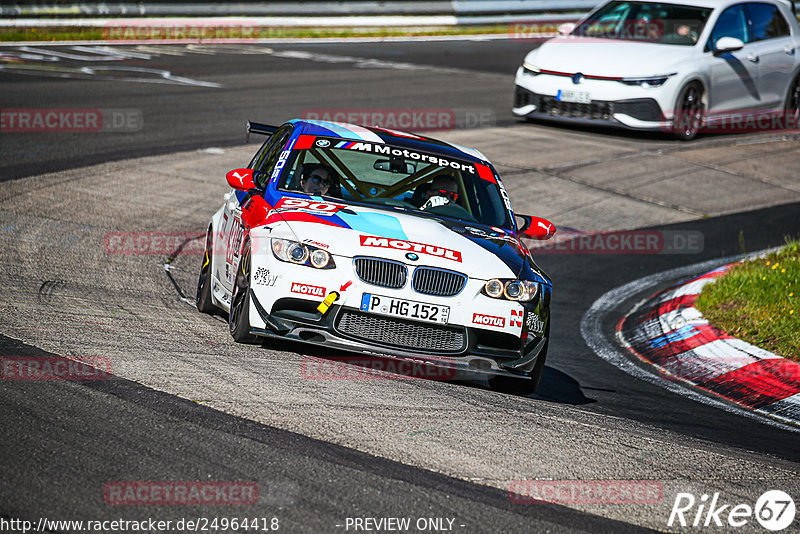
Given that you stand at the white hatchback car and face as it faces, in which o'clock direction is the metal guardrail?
The metal guardrail is roughly at 3 o'clock from the white hatchback car.

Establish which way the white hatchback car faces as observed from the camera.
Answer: facing the viewer and to the left of the viewer

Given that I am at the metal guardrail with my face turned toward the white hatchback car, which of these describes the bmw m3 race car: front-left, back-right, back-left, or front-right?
front-right

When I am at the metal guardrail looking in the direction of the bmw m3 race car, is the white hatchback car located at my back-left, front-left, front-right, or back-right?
front-left

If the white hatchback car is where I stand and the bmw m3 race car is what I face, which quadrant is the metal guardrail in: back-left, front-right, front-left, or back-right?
back-right

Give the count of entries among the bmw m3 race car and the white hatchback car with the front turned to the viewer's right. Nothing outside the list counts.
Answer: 0

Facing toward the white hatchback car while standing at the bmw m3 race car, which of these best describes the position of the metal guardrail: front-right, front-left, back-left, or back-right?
front-left

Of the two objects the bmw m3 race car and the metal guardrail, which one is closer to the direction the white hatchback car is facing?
the bmw m3 race car

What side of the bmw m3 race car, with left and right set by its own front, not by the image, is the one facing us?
front

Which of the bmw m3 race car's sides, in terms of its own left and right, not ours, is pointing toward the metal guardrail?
back

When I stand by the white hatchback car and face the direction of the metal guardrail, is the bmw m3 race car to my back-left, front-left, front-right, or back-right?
back-left

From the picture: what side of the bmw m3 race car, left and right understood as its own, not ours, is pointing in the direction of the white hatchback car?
back
